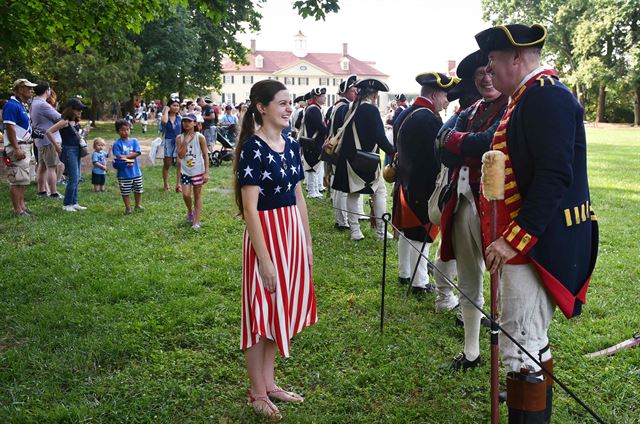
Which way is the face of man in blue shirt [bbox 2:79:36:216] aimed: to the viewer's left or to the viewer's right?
to the viewer's right

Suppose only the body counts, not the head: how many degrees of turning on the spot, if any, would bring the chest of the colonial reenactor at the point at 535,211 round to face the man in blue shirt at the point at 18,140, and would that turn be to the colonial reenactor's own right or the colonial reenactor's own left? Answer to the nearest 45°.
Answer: approximately 45° to the colonial reenactor's own right

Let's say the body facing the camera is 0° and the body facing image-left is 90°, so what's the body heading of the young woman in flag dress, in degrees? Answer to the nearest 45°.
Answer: approximately 315°

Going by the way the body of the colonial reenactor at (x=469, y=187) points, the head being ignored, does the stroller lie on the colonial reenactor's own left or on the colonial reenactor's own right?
on the colonial reenactor's own right

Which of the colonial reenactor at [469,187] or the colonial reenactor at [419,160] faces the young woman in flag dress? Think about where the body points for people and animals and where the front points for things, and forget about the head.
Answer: the colonial reenactor at [469,187]

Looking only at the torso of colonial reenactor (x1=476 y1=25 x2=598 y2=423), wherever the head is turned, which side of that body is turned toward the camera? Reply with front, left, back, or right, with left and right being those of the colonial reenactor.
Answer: left

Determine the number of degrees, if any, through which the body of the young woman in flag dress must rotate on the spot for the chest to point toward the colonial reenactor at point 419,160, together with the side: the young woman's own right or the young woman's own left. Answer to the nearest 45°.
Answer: approximately 90° to the young woman's own left

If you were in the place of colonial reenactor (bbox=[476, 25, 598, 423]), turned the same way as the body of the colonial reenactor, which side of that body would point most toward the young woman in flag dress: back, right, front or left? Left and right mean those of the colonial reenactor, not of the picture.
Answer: front

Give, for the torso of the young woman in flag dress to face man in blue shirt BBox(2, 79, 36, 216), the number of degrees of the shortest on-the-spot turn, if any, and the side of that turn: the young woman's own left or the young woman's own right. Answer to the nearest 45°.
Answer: approximately 180°

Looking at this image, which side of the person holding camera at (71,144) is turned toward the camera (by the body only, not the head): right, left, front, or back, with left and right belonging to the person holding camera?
right

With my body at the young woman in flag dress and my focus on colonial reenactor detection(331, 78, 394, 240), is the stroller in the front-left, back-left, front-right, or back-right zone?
front-left

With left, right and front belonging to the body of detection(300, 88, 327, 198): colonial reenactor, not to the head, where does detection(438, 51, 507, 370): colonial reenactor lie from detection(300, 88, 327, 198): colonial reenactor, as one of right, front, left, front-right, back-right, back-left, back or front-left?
right
